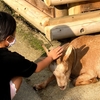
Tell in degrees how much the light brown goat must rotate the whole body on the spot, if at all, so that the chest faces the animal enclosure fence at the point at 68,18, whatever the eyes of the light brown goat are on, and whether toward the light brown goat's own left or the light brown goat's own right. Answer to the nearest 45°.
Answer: approximately 135° to the light brown goat's own right

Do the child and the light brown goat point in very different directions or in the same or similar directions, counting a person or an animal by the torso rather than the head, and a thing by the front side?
very different directions

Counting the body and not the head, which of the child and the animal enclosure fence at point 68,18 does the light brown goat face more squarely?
the child

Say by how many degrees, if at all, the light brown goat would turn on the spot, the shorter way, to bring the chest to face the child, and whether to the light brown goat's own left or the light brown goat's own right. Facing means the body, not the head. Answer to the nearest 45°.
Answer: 0° — it already faces them

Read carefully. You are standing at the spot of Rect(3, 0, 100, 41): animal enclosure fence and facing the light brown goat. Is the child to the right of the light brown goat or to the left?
right

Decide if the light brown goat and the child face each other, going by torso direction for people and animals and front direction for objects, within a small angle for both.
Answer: yes

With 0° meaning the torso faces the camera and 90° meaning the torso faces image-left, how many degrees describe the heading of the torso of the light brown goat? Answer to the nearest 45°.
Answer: approximately 45°

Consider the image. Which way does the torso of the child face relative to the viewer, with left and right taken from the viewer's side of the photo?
facing away from the viewer and to the right of the viewer

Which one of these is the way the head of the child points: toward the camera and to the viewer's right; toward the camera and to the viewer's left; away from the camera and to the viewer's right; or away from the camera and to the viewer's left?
away from the camera and to the viewer's right

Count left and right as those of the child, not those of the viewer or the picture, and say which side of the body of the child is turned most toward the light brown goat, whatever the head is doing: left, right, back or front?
front
